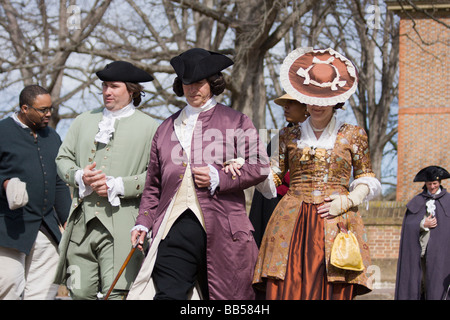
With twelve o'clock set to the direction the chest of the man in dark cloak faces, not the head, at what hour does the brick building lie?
The brick building is roughly at 6 o'clock from the man in dark cloak.

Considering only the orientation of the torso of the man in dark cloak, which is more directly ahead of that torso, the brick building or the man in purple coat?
the man in purple coat

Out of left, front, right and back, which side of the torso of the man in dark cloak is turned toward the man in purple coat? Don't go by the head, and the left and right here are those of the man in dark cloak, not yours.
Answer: front

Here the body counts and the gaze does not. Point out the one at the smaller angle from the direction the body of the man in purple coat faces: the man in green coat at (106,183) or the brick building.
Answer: the man in green coat

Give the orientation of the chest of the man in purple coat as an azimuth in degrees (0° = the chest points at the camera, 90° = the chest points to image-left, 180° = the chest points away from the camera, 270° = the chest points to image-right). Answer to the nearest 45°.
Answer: approximately 45°

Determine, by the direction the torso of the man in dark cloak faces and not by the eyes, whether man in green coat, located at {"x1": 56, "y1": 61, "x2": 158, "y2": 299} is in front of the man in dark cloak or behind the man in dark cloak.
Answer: in front

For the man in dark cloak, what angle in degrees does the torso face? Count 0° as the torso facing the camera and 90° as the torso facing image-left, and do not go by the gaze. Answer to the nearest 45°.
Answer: approximately 0°

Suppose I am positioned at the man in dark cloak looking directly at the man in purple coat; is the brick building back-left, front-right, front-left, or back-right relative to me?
back-right

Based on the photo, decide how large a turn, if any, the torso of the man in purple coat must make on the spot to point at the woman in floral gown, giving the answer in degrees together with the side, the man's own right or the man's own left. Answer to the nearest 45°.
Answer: approximately 135° to the man's own left

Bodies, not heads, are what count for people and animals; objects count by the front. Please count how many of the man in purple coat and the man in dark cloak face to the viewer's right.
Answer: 0

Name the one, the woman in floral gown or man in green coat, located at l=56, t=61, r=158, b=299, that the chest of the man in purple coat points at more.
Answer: the man in green coat

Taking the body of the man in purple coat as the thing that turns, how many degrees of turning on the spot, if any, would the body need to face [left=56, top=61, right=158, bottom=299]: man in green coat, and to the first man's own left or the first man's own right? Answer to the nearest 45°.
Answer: approximately 90° to the first man's own right

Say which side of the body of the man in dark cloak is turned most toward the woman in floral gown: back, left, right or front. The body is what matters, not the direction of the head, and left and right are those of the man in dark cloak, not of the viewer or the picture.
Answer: front
